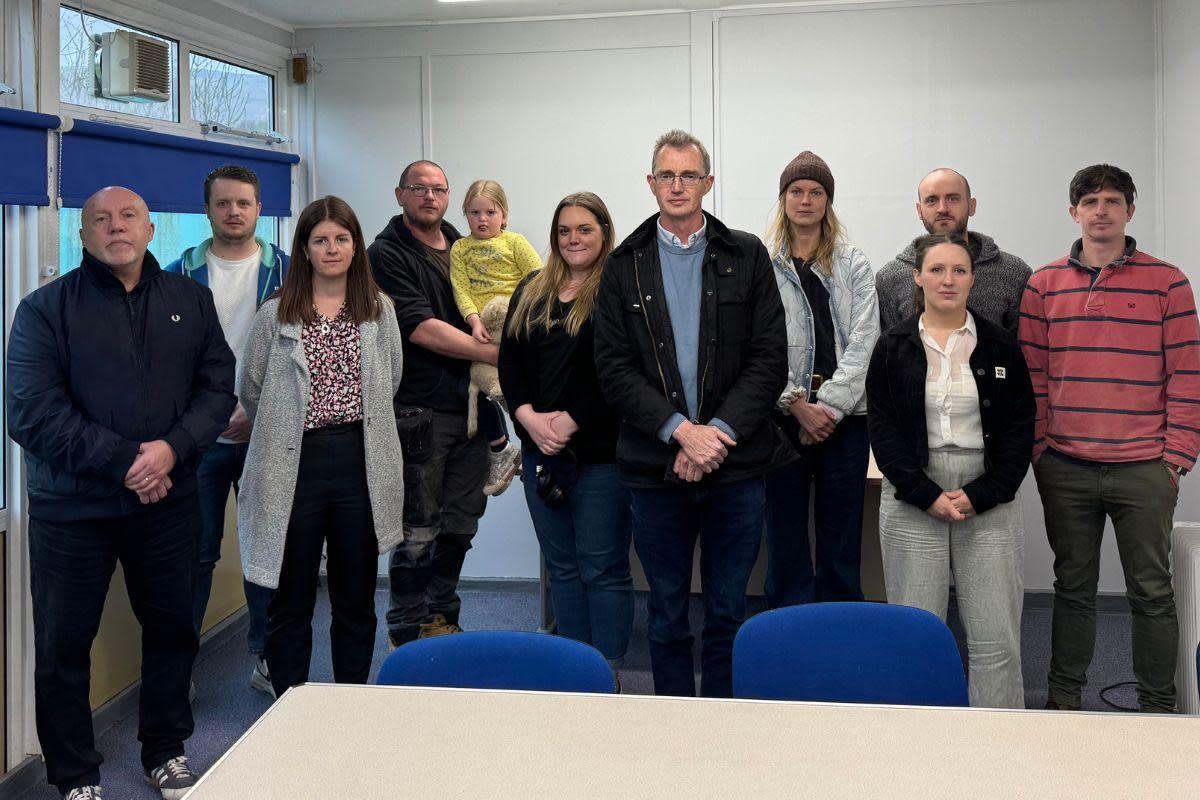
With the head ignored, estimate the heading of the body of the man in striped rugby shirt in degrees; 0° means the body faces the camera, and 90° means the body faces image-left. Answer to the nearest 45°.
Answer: approximately 0°

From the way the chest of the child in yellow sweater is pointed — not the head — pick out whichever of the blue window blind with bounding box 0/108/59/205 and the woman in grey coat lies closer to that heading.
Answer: the woman in grey coat

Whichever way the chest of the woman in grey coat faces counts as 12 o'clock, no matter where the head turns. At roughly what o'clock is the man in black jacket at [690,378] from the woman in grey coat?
The man in black jacket is roughly at 10 o'clock from the woman in grey coat.

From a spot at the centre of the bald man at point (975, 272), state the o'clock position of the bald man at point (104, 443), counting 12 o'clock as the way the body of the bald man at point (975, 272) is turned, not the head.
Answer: the bald man at point (104, 443) is roughly at 2 o'clock from the bald man at point (975, 272).

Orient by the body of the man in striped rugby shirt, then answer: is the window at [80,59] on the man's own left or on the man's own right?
on the man's own right

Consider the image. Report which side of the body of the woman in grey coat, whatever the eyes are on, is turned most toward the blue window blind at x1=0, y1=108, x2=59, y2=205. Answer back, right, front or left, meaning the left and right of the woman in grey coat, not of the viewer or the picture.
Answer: right

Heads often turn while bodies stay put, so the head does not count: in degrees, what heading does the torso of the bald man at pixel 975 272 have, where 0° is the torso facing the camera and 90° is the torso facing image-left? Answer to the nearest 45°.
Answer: approximately 0°

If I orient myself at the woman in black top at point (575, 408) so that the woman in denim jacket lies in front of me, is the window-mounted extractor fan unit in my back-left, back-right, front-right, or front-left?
back-left

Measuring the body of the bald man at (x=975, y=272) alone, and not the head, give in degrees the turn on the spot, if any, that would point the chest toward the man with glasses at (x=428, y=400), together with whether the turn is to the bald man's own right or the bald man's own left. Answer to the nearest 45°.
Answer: approximately 90° to the bald man's own right
